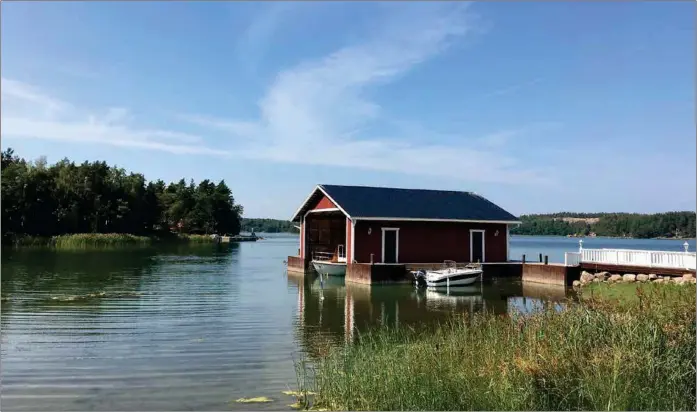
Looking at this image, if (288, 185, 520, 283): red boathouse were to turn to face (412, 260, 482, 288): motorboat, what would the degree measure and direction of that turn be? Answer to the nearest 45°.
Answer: approximately 45° to its left

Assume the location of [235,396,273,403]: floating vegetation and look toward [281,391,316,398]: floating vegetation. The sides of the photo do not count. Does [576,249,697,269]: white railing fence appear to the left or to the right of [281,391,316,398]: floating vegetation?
left

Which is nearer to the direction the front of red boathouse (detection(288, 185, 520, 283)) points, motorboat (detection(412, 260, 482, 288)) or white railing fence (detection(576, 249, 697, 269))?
the motorboat

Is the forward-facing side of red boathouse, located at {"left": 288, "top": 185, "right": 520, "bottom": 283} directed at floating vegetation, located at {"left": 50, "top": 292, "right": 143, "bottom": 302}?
yes

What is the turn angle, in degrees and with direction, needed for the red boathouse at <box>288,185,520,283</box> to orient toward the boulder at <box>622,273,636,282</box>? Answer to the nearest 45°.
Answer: approximately 90° to its left

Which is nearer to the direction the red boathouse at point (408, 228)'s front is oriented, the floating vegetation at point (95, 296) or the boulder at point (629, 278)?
the floating vegetation
